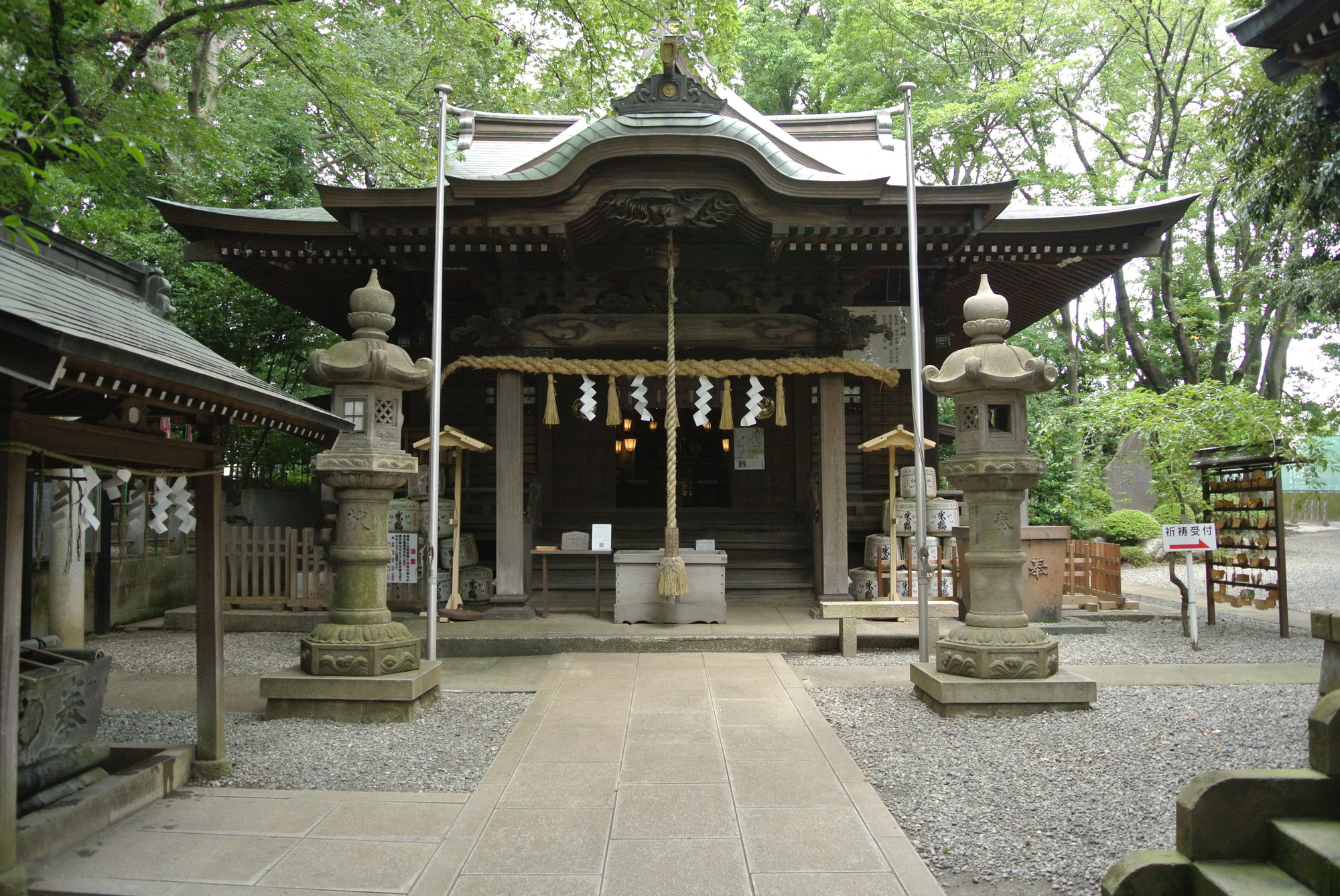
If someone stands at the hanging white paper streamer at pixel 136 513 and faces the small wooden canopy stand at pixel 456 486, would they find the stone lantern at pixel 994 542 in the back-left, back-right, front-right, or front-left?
front-right

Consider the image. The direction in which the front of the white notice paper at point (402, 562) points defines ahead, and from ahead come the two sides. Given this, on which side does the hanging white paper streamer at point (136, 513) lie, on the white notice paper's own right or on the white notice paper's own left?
on the white notice paper's own right

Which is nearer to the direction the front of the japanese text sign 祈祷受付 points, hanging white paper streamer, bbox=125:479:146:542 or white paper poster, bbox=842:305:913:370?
the hanging white paper streamer

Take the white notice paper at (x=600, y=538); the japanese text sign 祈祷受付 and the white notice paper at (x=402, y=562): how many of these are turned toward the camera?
3

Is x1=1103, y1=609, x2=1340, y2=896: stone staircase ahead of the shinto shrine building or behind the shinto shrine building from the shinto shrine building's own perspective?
ahead

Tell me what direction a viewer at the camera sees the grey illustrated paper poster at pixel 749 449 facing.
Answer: facing the viewer

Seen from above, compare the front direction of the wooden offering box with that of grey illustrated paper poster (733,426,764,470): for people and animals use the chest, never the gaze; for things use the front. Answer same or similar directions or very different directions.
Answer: same or similar directions

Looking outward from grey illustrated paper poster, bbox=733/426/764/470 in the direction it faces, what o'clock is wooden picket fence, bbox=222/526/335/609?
The wooden picket fence is roughly at 2 o'clock from the grey illustrated paper poster.

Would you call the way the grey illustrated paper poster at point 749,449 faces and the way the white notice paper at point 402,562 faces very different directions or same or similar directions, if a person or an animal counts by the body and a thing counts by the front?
same or similar directions

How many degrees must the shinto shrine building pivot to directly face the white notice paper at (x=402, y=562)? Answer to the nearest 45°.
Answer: approximately 90° to its right

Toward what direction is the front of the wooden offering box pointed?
toward the camera
